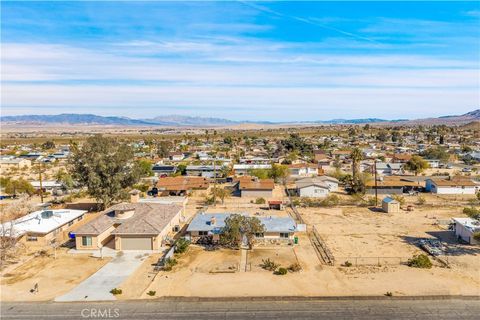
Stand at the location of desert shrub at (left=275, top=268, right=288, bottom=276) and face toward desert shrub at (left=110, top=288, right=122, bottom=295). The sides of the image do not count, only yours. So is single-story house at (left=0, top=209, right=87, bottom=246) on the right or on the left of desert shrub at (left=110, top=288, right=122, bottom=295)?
right

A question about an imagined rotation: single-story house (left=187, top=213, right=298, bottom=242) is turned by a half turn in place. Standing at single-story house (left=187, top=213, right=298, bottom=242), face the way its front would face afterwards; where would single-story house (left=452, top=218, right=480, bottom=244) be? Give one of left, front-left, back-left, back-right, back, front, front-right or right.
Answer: right

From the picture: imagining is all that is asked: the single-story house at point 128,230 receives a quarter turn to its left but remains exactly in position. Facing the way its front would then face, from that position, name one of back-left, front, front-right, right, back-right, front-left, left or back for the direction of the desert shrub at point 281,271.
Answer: front-right

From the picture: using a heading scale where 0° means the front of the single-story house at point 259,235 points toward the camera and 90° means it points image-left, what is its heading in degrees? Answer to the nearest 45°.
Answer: approximately 0°

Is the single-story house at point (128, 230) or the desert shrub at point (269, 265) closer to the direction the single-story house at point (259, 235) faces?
the desert shrub

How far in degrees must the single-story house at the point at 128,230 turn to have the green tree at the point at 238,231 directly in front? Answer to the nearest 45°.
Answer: approximately 90° to its left

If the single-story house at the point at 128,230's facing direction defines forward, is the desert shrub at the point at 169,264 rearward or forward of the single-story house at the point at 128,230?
forward

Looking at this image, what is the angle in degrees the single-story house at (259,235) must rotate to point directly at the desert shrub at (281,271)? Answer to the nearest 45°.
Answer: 0° — it already faces it

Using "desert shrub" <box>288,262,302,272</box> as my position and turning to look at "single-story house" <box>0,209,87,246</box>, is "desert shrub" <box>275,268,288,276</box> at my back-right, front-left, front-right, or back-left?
front-left

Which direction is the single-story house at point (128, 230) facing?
toward the camera

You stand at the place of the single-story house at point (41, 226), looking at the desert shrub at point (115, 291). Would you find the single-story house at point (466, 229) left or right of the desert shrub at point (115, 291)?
left

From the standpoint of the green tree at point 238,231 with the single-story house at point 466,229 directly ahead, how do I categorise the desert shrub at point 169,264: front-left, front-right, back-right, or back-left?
back-right

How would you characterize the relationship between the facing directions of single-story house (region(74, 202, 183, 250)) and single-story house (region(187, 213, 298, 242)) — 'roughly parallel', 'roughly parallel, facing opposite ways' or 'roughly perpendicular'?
roughly parallel

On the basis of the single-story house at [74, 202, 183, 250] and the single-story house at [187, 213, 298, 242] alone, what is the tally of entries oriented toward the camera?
2
